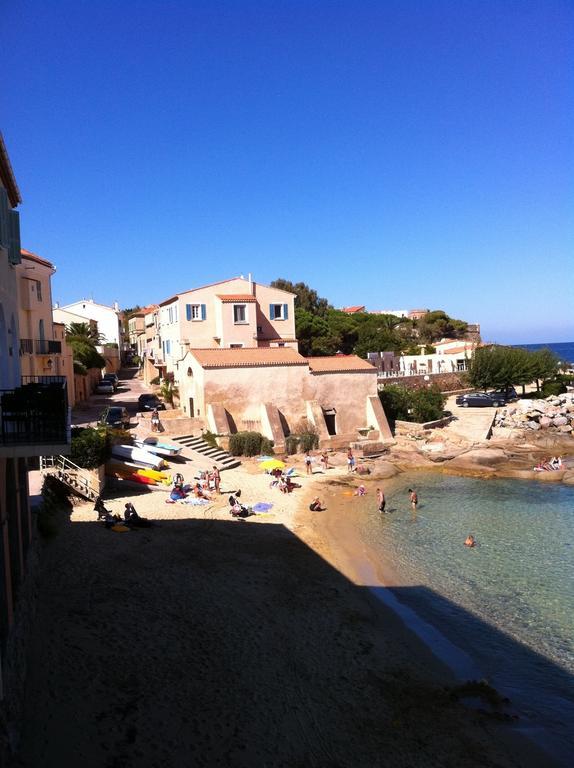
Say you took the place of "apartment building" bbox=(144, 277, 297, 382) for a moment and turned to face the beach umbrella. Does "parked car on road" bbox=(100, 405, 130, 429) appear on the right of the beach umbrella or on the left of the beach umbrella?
right

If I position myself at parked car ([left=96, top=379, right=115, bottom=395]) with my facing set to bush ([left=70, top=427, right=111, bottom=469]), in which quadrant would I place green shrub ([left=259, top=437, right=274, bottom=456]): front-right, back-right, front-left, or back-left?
front-left

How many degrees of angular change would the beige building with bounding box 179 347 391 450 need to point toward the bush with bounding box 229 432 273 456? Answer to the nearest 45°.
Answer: approximately 45° to its left

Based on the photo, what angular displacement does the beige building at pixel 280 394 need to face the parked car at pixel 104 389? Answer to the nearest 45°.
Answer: approximately 45° to its right

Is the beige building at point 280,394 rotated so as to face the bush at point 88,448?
no

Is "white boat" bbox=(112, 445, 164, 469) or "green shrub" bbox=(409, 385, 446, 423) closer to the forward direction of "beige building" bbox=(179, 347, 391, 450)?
the white boat

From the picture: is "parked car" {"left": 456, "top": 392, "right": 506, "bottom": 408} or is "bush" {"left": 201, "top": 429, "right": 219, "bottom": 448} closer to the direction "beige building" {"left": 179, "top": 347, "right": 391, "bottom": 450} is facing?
the bush

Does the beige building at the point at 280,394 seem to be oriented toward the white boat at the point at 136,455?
no

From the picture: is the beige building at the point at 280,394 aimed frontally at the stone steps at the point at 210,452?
no

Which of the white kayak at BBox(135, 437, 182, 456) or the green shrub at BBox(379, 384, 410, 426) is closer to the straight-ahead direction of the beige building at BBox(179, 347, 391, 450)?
the white kayak
